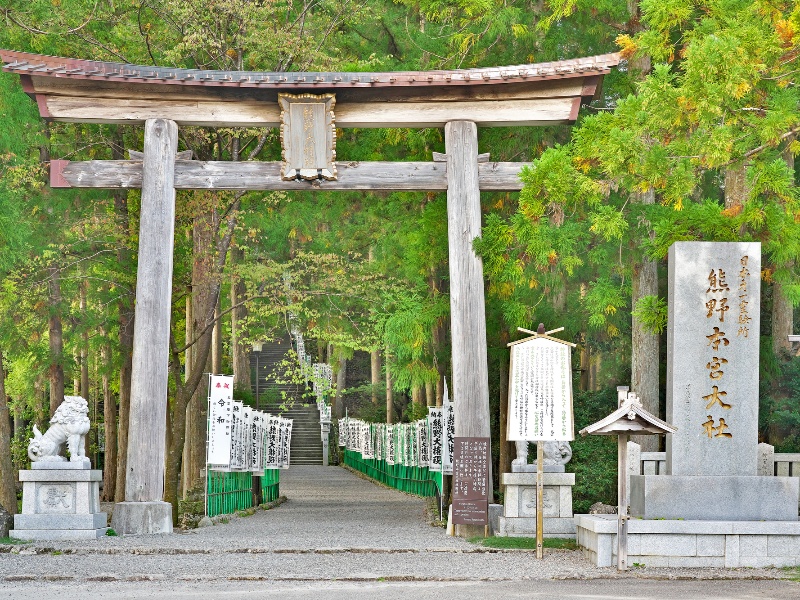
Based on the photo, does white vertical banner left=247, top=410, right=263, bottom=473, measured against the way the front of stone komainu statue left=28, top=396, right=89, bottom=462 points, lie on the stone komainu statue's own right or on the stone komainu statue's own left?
on the stone komainu statue's own left

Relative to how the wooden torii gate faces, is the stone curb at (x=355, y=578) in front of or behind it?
in front

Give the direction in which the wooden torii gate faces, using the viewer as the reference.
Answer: facing the viewer

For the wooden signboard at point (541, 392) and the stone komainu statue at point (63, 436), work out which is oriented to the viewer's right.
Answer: the stone komainu statue

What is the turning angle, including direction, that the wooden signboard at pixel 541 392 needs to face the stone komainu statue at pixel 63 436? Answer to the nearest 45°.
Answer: approximately 90° to its right

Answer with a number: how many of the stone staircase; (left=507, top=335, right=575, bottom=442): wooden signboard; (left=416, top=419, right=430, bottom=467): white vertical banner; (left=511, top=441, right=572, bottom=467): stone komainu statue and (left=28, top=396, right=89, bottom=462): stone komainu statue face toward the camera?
3
